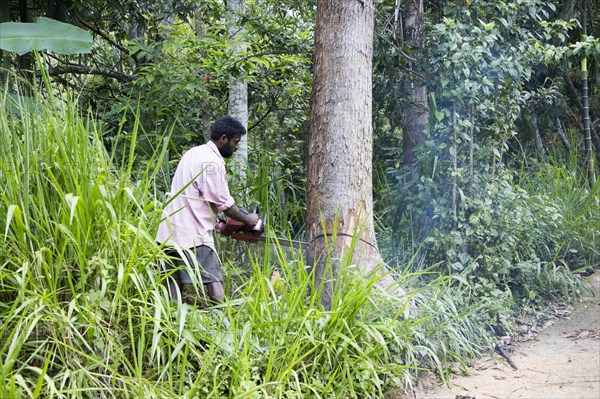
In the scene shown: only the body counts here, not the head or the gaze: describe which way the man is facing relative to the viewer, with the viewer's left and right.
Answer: facing to the right of the viewer

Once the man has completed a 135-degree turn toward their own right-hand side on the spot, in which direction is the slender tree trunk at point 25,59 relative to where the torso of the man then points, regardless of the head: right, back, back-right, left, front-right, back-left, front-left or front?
right

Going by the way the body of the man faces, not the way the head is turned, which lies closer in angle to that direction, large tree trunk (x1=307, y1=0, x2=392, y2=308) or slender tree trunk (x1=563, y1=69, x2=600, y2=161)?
the large tree trunk

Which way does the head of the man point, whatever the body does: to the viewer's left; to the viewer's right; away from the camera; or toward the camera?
to the viewer's right

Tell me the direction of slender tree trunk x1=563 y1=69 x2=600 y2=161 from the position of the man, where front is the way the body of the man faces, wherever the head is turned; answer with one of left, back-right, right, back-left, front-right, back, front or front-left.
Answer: front-left

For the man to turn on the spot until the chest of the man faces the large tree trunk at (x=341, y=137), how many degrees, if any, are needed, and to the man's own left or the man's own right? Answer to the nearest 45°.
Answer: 0° — they already face it

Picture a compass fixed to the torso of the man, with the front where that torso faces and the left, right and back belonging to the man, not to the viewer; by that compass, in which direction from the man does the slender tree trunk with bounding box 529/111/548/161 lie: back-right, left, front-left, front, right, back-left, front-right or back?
front-left
